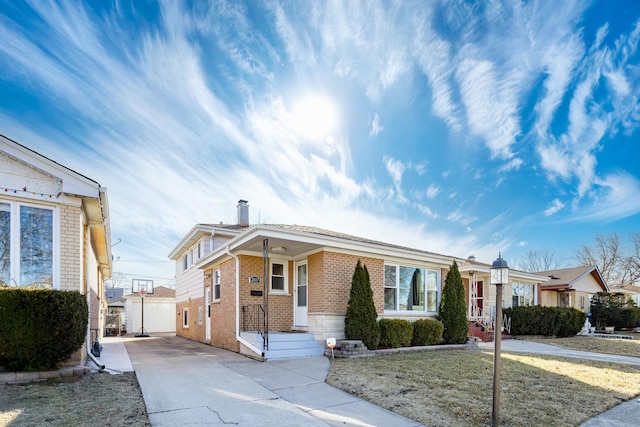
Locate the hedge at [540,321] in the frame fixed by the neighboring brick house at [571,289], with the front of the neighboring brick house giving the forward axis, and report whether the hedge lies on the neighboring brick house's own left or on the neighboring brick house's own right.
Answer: on the neighboring brick house's own right

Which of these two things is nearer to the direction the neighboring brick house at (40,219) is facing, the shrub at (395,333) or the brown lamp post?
the brown lamp post

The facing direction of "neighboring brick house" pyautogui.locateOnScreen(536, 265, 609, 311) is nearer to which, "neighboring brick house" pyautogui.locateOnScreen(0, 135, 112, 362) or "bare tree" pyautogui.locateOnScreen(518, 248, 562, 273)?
the neighboring brick house

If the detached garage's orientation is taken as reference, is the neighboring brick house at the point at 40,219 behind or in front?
in front

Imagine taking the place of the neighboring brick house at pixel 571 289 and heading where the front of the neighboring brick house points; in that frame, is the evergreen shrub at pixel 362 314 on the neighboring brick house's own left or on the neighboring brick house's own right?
on the neighboring brick house's own right

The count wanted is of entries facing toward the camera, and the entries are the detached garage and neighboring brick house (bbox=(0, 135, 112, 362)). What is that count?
2

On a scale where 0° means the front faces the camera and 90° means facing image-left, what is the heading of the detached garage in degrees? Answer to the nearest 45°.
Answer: approximately 0°
